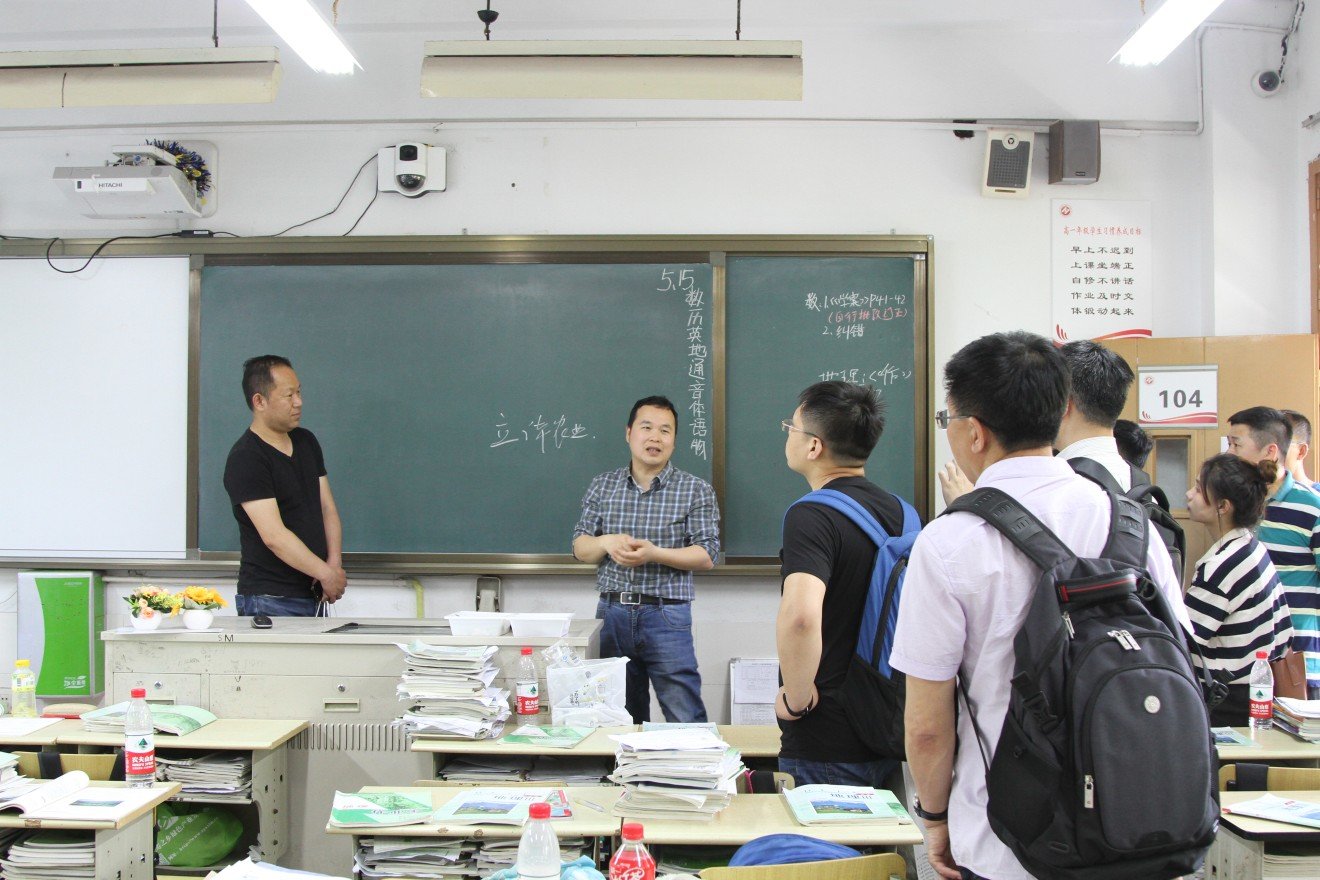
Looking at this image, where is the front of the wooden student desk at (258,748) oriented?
toward the camera

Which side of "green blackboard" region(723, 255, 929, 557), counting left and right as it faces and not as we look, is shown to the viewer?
front

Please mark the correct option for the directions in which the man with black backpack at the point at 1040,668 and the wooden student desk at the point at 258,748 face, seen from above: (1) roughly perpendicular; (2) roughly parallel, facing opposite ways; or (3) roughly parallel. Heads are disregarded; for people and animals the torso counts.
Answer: roughly parallel, facing opposite ways

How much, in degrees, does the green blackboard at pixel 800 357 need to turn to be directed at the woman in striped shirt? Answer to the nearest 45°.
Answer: approximately 45° to its left

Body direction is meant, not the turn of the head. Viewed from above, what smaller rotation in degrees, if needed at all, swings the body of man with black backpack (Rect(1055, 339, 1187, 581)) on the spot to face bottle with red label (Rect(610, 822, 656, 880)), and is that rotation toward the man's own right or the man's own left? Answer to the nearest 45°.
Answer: approximately 90° to the man's own left

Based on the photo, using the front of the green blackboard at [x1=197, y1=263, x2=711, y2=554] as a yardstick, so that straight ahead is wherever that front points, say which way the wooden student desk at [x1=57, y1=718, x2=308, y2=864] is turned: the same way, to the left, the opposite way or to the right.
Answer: the same way

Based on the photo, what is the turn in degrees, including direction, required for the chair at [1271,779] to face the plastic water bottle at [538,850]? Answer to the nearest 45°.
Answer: approximately 135° to its left

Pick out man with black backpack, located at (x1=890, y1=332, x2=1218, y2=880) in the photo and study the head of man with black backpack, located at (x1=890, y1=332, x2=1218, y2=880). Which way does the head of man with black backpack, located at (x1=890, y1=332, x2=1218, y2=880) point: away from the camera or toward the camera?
away from the camera

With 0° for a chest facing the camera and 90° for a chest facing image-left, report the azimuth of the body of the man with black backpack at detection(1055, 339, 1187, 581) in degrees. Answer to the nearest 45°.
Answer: approximately 135°

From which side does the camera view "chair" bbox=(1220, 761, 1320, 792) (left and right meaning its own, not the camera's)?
back

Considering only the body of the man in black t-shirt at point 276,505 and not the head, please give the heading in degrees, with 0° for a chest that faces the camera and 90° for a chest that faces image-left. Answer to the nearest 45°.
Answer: approximately 315°

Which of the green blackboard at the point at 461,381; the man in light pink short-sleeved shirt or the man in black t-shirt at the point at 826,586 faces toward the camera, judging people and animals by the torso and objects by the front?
the green blackboard

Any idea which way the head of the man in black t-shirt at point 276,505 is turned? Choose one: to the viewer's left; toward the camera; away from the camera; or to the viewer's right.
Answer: to the viewer's right

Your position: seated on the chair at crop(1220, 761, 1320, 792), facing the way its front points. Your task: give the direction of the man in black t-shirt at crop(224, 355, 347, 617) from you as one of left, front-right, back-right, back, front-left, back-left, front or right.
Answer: left

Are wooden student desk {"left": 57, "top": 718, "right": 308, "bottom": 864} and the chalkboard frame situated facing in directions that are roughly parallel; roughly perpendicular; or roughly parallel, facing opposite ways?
roughly parallel
